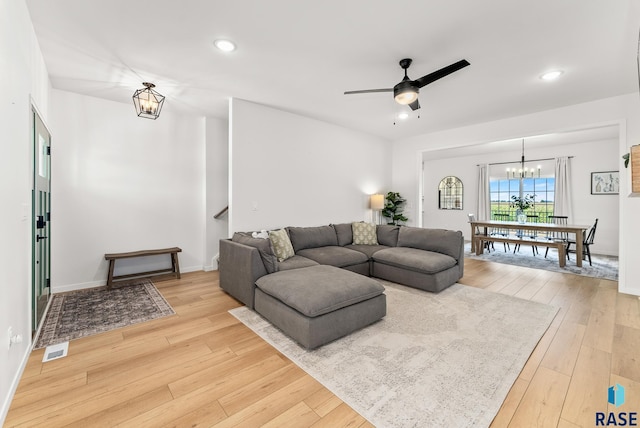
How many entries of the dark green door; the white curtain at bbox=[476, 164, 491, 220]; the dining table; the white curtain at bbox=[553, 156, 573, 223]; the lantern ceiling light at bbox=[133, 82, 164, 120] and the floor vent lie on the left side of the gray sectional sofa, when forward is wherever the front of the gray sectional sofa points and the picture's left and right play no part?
3

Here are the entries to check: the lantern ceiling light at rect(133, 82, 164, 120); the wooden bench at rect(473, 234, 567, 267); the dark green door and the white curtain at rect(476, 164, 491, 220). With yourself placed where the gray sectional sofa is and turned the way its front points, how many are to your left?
2

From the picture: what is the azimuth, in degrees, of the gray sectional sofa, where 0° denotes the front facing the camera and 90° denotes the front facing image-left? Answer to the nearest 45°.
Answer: approximately 315°

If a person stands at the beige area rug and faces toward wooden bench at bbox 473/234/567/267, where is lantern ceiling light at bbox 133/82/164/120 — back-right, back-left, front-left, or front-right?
back-left

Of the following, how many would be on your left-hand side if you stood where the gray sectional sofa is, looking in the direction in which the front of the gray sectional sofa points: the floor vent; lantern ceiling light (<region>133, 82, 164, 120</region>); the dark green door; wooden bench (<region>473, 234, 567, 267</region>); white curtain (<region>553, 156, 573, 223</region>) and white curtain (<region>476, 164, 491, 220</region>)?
3

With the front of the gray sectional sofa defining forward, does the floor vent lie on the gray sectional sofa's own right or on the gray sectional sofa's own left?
on the gray sectional sofa's own right

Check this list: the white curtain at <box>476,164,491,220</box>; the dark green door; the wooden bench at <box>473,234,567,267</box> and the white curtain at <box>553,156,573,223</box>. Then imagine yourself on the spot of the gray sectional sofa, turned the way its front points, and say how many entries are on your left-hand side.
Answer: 3

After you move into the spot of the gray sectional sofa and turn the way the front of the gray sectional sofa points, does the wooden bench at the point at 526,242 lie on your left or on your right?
on your left

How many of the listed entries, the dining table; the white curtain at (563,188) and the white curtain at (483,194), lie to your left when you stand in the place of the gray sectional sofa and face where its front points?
3

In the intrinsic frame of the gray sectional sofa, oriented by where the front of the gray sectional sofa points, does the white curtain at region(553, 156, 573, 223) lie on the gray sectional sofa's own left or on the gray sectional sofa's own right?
on the gray sectional sofa's own left

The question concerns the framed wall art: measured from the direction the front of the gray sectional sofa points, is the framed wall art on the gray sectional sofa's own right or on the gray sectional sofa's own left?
on the gray sectional sofa's own left
